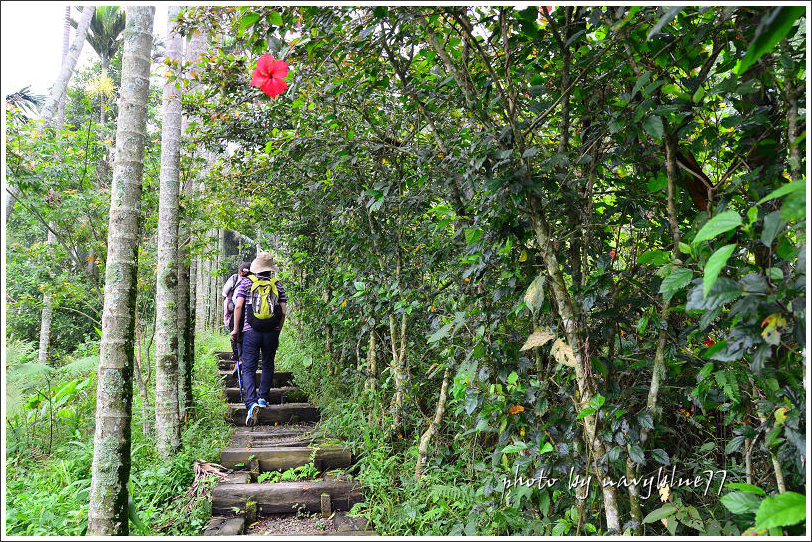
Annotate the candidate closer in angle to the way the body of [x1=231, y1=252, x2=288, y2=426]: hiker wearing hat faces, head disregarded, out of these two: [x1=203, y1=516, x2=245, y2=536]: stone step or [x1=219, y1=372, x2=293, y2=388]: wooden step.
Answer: the wooden step

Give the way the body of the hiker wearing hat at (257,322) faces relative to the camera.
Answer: away from the camera

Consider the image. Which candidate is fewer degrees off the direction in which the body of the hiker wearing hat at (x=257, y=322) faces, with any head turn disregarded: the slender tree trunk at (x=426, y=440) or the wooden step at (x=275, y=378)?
the wooden step

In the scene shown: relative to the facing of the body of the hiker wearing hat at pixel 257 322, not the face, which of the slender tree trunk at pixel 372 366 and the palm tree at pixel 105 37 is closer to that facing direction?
the palm tree

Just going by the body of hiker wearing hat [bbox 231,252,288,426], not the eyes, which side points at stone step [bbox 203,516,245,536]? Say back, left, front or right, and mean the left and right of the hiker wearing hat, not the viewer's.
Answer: back

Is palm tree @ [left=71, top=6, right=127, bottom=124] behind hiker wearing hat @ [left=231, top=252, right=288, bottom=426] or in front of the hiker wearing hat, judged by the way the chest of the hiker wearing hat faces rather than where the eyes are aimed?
in front

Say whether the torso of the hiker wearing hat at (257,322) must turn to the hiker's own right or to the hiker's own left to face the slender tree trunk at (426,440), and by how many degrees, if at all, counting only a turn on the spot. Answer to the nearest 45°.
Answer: approximately 135° to the hiker's own right

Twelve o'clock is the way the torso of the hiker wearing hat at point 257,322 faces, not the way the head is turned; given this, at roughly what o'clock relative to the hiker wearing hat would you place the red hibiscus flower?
The red hibiscus flower is roughly at 6 o'clock from the hiker wearing hat.

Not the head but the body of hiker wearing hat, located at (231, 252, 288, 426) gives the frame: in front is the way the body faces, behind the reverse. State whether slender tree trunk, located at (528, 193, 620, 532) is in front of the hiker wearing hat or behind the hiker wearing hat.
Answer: behind

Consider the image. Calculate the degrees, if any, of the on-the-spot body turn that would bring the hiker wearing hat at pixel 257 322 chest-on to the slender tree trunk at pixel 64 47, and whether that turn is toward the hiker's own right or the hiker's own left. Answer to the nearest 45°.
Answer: approximately 45° to the hiker's own left
